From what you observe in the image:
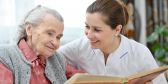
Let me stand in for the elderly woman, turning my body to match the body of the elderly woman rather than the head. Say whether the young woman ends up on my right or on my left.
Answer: on my left

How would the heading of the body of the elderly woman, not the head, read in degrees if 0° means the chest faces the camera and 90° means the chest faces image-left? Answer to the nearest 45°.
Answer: approximately 315°

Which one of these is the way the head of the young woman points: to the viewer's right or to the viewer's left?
to the viewer's left
